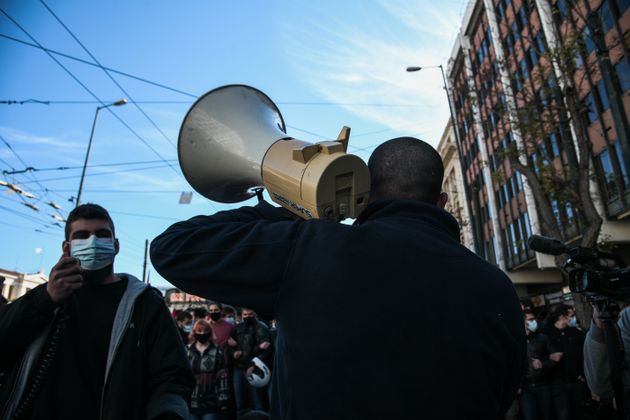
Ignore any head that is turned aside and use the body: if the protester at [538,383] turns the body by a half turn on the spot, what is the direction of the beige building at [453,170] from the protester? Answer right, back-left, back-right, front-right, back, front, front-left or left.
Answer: front

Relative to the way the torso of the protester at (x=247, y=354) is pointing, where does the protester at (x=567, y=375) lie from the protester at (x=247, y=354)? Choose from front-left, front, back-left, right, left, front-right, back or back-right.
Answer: left

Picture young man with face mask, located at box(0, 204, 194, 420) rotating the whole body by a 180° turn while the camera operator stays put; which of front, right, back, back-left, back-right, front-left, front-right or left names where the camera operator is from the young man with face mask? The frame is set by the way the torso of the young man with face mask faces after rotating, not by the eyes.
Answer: right

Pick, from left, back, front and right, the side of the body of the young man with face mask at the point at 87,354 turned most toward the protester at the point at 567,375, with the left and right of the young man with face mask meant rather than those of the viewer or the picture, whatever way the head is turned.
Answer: left

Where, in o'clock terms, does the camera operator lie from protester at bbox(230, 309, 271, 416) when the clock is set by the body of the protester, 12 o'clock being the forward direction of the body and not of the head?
The camera operator is roughly at 11 o'clock from the protester.

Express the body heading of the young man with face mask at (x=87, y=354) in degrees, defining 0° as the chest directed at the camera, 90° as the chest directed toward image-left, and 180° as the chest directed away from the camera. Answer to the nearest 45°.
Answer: approximately 0°

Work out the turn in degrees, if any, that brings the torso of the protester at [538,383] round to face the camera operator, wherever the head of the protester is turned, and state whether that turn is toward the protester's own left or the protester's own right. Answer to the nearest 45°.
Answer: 0° — they already face them

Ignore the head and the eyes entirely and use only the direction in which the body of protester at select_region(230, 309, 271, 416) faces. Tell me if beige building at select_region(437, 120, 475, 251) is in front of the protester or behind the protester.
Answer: behind

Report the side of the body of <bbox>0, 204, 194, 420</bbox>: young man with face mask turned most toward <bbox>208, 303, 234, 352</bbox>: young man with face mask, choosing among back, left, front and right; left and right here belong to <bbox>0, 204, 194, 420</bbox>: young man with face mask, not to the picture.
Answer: back

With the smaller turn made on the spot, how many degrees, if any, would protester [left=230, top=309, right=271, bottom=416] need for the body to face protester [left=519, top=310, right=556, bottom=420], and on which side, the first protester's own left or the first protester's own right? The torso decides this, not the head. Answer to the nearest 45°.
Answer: approximately 90° to the first protester's own left

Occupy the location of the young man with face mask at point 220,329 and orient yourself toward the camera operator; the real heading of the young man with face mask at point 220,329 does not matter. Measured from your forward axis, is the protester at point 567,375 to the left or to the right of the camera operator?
left

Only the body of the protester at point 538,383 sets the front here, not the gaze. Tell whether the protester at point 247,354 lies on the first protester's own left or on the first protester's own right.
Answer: on the first protester's own right

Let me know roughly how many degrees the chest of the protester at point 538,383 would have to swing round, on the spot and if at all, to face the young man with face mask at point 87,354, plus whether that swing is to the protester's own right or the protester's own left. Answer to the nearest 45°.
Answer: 0° — they already face them
